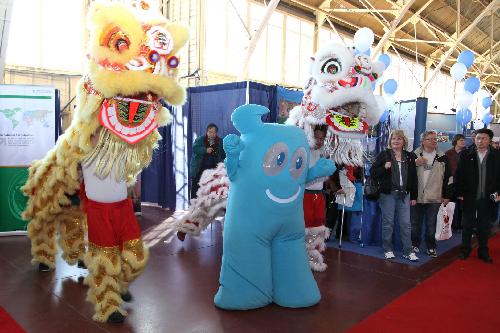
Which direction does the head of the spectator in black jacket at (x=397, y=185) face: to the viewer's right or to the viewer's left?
to the viewer's left

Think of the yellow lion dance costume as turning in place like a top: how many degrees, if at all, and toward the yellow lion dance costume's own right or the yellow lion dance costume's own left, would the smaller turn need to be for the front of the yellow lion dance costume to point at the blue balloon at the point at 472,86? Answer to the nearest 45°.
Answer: approximately 90° to the yellow lion dance costume's own left

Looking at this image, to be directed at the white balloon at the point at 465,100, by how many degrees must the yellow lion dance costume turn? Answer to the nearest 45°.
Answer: approximately 90° to its left

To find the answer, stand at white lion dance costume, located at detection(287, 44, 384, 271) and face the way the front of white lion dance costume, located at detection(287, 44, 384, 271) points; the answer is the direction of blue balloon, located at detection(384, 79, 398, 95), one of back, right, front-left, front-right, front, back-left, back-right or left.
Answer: back-left

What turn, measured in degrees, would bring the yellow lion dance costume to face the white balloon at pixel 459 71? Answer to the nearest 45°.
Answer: approximately 90° to its left

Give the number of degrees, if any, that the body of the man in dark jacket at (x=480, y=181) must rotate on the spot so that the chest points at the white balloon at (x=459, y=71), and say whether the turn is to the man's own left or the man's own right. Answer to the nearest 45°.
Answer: approximately 180°

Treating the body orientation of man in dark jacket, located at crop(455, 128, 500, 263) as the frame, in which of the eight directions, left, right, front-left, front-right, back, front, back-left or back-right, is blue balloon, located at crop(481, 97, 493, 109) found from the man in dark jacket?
back

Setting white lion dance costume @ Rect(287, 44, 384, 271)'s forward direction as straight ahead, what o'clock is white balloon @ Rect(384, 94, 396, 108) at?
The white balloon is roughly at 8 o'clock from the white lion dance costume.
